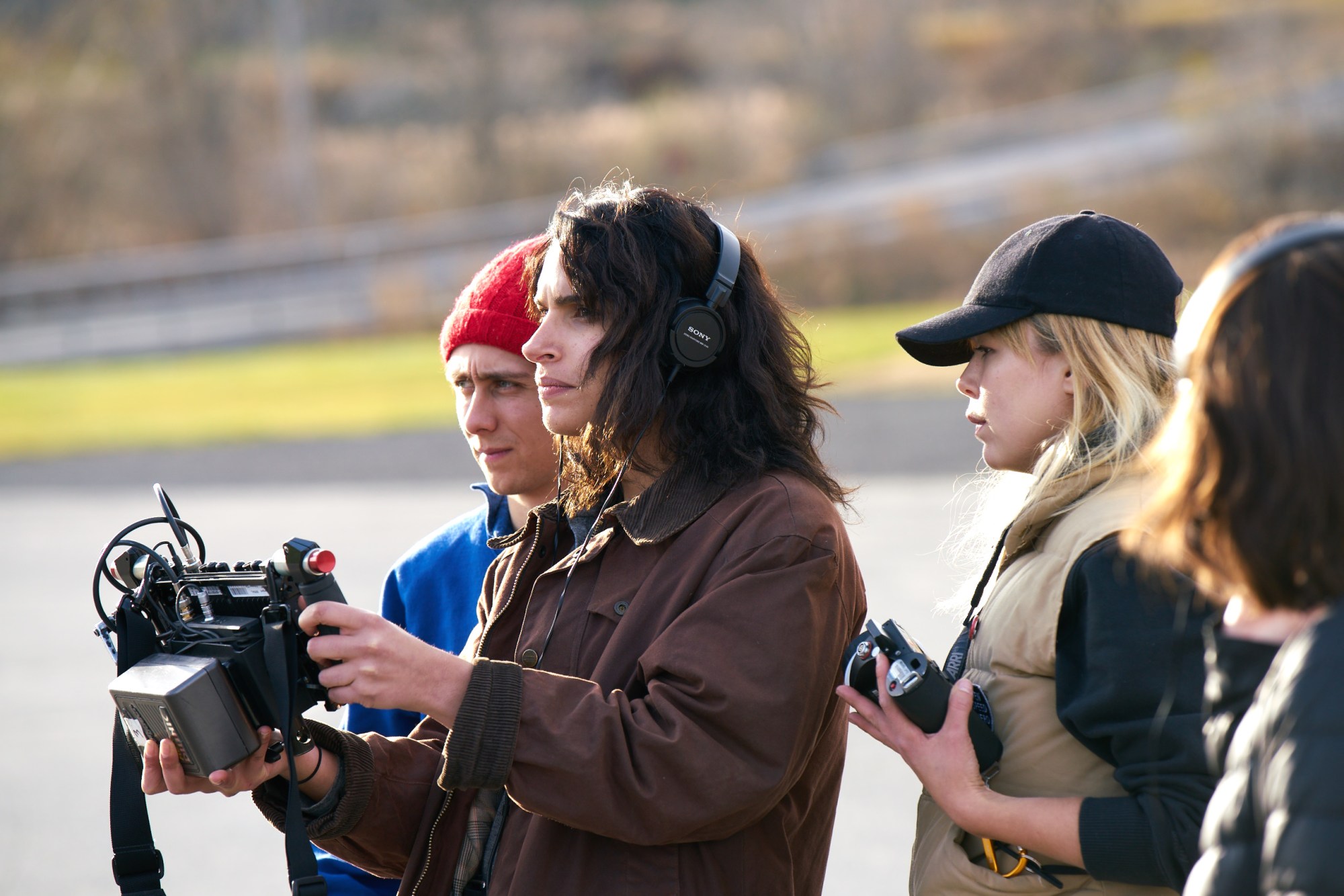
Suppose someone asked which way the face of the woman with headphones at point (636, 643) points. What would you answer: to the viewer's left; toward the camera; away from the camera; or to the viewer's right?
to the viewer's left

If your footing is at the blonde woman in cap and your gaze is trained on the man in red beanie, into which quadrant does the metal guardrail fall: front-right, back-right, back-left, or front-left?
front-right

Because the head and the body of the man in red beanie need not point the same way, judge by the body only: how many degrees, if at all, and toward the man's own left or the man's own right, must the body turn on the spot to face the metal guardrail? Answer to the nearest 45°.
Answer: approximately 135° to the man's own right

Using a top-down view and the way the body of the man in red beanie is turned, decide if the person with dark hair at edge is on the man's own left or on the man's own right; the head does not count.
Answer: on the man's own left

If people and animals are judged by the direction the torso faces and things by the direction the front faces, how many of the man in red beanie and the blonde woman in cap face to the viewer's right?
0

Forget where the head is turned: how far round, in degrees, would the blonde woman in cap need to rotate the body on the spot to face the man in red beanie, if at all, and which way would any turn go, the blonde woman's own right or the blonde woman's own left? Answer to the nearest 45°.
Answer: approximately 45° to the blonde woman's own right

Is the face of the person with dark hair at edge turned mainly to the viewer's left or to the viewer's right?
to the viewer's left

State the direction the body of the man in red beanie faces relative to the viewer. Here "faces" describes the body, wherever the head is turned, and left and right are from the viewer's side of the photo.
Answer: facing the viewer and to the left of the viewer

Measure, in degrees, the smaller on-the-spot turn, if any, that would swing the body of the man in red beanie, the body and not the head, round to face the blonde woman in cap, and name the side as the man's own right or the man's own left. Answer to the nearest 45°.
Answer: approximately 90° to the man's own left

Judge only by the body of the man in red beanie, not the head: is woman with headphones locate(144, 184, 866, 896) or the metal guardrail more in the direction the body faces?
the woman with headphones

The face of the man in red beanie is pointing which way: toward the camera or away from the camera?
toward the camera

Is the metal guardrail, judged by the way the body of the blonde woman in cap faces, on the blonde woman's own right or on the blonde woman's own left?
on the blonde woman's own right

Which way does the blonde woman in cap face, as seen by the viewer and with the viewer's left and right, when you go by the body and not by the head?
facing to the left of the viewer
